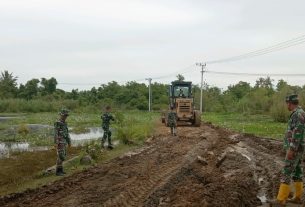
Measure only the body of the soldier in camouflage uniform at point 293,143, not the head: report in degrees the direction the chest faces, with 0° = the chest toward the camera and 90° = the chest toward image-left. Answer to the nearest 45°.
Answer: approximately 90°

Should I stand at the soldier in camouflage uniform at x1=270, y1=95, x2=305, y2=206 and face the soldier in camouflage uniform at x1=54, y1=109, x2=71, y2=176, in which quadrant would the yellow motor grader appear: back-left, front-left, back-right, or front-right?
front-right

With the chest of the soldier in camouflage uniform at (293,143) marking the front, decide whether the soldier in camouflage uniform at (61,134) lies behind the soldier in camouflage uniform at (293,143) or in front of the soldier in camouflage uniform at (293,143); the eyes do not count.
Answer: in front

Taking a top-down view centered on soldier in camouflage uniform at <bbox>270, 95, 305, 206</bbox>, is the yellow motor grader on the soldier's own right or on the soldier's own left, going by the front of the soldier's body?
on the soldier's own right

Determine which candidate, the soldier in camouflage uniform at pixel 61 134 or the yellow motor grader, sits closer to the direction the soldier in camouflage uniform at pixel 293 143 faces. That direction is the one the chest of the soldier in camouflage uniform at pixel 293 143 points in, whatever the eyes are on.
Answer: the soldier in camouflage uniform
